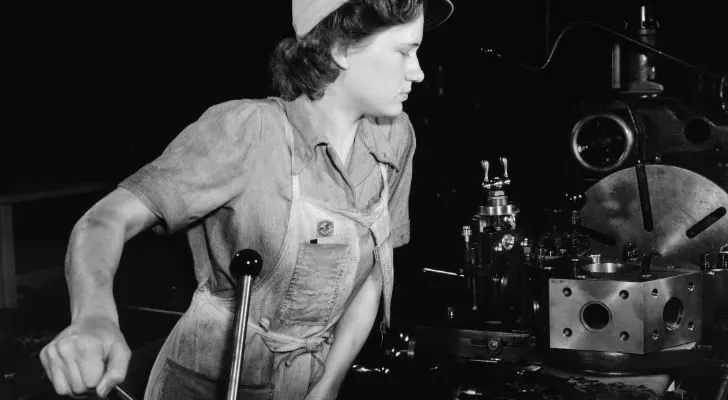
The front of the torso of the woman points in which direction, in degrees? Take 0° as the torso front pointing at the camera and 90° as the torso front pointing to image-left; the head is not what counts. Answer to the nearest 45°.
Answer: approximately 315°

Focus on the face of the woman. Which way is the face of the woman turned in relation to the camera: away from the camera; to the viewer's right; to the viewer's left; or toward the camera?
to the viewer's right
